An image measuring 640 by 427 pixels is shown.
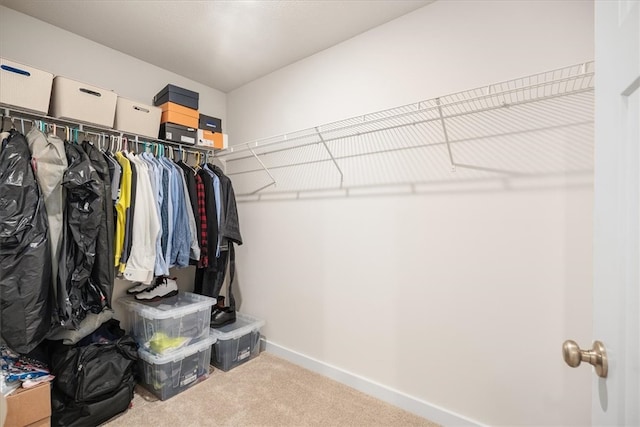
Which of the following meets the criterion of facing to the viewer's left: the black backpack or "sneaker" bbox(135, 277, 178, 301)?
the sneaker

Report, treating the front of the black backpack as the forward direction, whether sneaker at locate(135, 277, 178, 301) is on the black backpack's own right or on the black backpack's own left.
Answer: on the black backpack's own left

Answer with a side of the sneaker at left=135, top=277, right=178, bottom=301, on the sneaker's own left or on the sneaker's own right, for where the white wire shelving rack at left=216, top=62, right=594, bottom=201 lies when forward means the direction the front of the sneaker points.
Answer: on the sneaker's own left

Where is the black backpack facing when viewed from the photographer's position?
facing the viewer and to the right of the viewer

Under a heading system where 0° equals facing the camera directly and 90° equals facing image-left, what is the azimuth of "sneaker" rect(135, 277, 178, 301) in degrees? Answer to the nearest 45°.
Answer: approximately 90°
